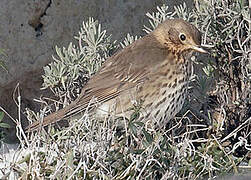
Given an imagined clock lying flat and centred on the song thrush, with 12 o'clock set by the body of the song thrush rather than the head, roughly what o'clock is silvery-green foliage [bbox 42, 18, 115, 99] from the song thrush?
The silvery-green foliage is roughly at 7 o'clock from the song thrush.

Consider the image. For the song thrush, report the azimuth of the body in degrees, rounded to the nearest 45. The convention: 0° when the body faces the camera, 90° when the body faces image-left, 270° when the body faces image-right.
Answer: approximately 270°
